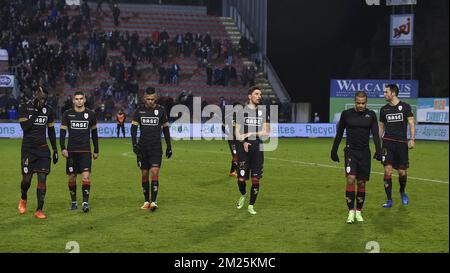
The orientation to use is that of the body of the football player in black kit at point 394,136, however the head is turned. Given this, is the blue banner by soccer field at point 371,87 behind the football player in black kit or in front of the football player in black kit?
behind

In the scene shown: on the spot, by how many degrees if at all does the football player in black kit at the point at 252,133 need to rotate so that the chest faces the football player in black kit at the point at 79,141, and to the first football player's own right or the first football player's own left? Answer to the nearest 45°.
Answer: approximately 90° to the first football player's own right

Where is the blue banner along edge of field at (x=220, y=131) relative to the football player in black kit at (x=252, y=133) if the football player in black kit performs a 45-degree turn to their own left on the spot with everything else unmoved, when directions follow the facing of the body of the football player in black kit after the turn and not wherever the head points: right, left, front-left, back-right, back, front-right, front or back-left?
back-left

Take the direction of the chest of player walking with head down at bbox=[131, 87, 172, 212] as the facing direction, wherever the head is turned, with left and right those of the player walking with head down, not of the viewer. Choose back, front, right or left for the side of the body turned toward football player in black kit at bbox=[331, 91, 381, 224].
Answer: left

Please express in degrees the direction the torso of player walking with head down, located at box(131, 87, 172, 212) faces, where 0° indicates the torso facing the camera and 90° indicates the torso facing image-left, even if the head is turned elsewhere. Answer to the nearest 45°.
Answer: approximately 0°

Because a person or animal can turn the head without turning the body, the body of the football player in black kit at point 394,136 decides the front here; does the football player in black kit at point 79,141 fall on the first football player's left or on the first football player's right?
on the first football player's right
